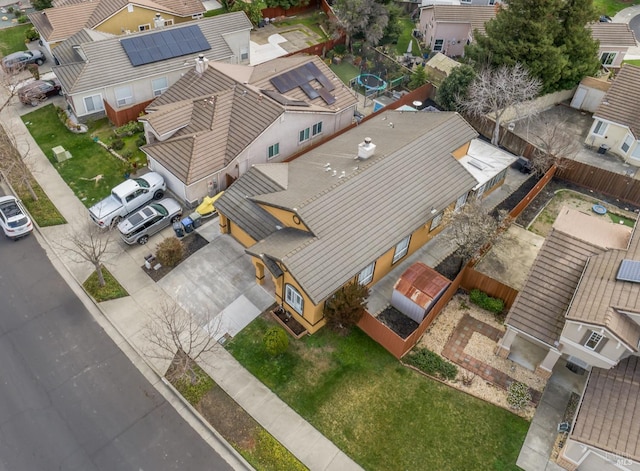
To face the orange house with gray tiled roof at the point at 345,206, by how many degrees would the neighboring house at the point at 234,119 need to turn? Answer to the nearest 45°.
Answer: approximately 90° to its left

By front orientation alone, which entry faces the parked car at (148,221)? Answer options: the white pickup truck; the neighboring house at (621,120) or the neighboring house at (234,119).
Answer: the neighboring house at (234,119)

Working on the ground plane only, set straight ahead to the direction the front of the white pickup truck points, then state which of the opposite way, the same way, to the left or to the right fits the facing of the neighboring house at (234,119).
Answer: the opposite way

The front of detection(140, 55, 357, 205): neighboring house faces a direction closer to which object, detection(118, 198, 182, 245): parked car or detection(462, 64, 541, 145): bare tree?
the parked car

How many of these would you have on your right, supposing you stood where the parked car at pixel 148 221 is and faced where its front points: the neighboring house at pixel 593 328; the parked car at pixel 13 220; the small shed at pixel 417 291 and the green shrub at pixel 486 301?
3

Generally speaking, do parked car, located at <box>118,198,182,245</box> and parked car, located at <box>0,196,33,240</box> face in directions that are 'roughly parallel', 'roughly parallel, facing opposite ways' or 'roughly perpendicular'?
roughly perpendicular

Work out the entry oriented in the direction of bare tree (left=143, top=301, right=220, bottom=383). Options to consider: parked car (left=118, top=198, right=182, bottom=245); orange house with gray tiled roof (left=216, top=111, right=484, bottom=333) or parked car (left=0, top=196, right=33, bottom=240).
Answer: the orange house with gray tiled roof

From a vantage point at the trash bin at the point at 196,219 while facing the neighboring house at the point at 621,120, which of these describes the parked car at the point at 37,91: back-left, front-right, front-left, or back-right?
back-left

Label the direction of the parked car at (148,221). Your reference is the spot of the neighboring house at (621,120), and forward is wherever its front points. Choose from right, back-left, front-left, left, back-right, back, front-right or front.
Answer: back

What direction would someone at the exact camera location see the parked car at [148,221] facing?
facing away from the viewer and to the right of the viewer

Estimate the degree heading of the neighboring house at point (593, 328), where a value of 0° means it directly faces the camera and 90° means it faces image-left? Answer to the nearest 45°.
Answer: approximately 45°

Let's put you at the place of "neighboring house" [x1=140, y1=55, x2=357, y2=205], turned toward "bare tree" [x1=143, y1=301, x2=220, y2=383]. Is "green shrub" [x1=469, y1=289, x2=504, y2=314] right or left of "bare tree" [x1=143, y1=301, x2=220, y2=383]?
left

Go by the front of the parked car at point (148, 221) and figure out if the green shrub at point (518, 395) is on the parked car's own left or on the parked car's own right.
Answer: on the parked car's own right

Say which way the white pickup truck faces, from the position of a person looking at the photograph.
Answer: facing away from the viewer and to the right of the viewer

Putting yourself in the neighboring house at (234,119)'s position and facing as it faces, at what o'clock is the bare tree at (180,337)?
The bare tree is roughly at 11 o'clock from the neighboring house.
